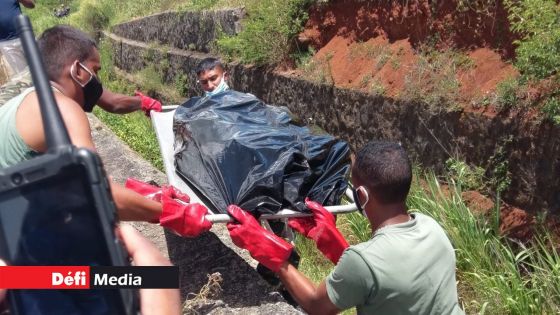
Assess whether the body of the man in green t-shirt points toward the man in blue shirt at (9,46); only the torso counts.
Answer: yes

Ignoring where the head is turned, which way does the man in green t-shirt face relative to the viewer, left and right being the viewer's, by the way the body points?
facing away from the viewer and to the left of the viewer

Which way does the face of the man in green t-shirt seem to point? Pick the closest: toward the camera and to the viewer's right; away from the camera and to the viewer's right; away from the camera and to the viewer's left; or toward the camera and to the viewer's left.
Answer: away from the camera and to the viewer's left

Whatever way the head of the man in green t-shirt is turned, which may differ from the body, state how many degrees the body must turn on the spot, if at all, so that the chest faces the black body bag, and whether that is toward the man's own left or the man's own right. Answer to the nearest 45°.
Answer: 0° — they already face it
